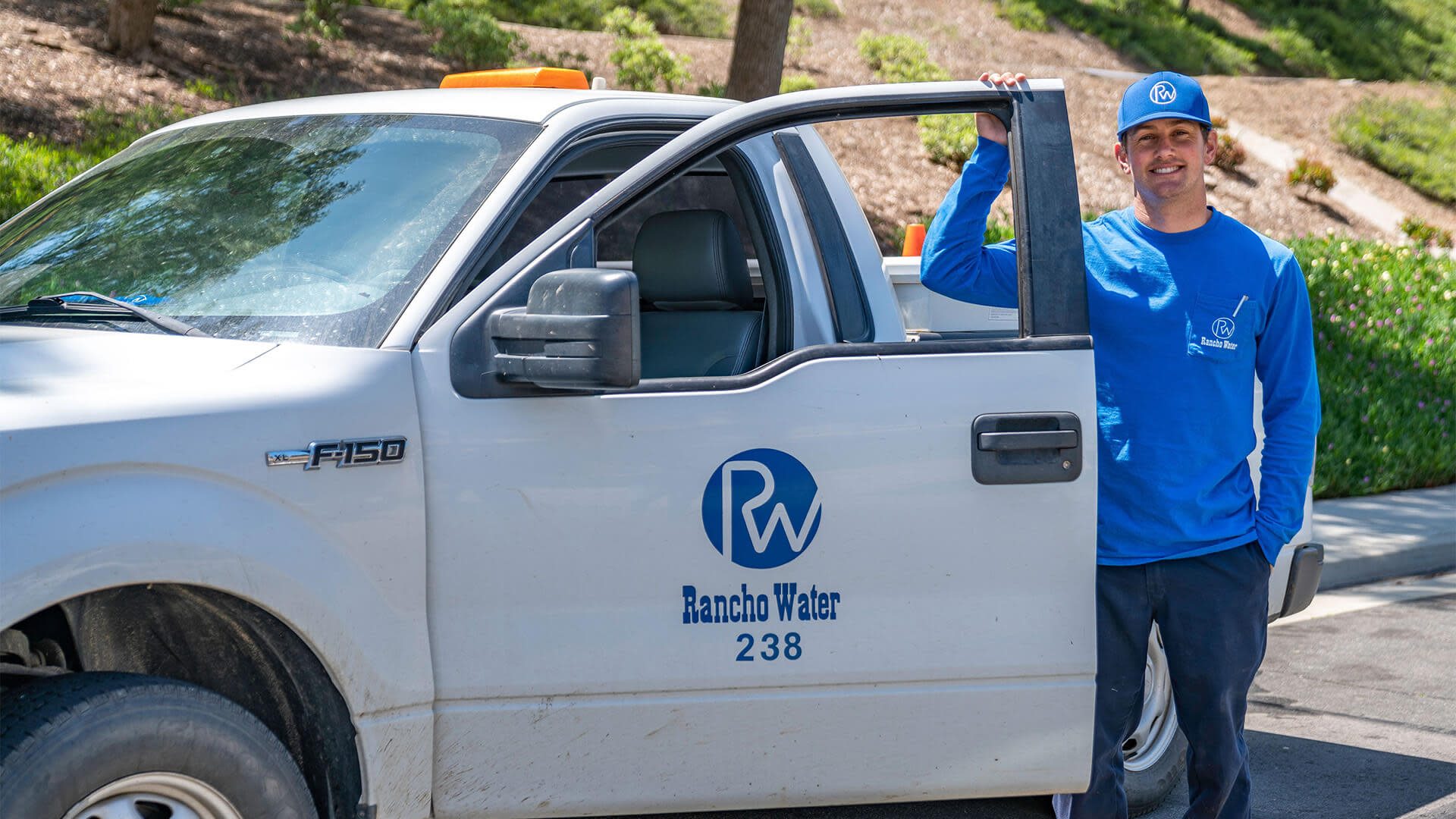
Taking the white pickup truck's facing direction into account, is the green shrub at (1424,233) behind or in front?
behind

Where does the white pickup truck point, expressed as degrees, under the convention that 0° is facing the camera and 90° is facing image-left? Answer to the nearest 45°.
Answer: approximately 45°

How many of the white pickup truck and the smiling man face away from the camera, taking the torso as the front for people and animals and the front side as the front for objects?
0

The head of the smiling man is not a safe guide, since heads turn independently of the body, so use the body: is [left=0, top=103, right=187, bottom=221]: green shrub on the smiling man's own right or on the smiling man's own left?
on the smiling man's own right

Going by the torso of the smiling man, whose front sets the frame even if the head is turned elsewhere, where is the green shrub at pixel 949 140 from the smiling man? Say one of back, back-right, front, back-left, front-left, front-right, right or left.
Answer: back

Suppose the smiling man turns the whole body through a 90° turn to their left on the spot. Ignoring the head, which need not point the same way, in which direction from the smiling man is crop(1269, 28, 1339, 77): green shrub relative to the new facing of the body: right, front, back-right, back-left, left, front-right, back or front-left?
left

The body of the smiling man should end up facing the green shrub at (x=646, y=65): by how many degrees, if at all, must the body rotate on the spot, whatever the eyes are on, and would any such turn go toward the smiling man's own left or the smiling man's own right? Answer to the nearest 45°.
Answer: approximately 135° to the smiling man's own right

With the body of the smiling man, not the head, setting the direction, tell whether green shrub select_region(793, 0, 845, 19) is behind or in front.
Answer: behind

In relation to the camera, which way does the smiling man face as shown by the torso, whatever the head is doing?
toward the camera

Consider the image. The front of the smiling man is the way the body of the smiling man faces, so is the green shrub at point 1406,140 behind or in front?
behind
